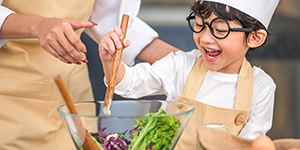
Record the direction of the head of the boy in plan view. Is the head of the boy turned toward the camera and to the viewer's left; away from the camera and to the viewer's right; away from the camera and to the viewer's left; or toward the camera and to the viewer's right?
toward the camera and to the viewer's left

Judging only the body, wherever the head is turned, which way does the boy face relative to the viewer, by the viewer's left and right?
facing the viewer and to the left of the viewer
